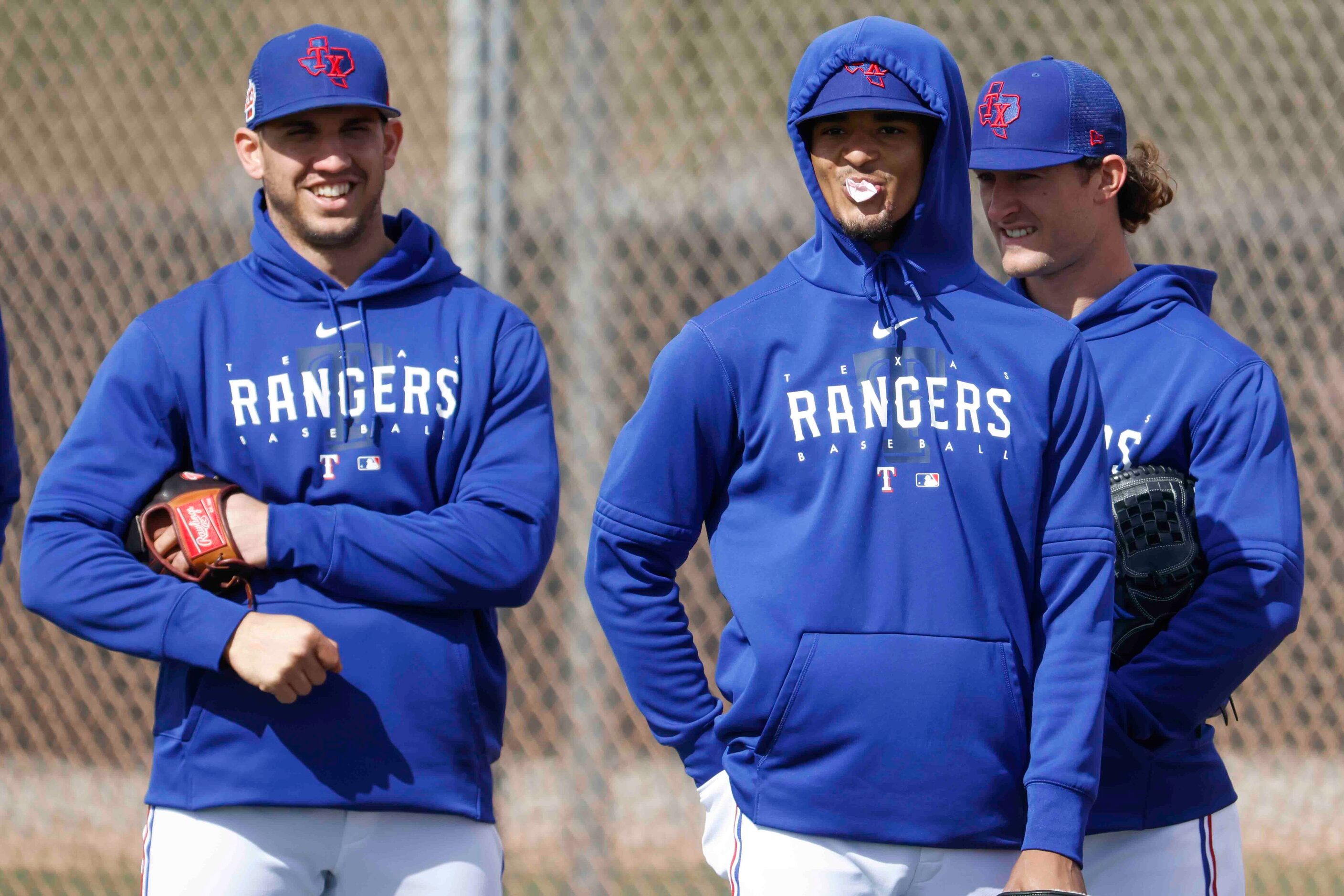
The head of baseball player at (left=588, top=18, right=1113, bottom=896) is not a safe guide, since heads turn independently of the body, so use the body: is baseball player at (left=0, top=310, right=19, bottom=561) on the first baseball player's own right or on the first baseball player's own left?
on the first baseball player's own right

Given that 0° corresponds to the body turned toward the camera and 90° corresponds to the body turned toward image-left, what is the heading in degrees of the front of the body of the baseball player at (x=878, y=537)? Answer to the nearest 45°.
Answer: approximately 0°

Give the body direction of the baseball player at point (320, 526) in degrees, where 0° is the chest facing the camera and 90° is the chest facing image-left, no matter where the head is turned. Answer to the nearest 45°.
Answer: approximately 0°

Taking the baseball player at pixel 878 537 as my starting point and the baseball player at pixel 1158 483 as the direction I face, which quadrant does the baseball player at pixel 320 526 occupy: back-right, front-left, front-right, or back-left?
back-left

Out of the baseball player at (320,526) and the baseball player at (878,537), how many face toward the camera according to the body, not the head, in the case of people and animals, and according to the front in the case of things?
2

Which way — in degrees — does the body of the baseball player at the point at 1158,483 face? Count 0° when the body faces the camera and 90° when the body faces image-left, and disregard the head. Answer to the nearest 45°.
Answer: approximately 45°

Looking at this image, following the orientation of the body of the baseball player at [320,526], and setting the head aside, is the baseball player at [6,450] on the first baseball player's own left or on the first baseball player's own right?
on the first baseball player's own right

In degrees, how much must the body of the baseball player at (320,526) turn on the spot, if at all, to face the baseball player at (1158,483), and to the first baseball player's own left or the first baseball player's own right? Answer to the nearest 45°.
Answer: approximately 90° to the first baseball player's own left

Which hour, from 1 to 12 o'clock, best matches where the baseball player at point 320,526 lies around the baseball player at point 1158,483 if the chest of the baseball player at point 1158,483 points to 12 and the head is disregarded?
the baseball player at point 320,526 is roughly at 1 o'clock from the baseball player at point 1158,483.

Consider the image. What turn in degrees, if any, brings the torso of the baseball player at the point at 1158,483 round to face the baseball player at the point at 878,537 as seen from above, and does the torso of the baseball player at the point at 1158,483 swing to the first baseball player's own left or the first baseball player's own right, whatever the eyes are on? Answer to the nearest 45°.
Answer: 0° — they already face them

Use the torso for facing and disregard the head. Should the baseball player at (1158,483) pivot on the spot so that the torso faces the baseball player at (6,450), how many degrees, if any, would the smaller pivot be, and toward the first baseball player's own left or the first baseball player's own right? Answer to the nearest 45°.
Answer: approximately 45° to the first baseball player's own right
